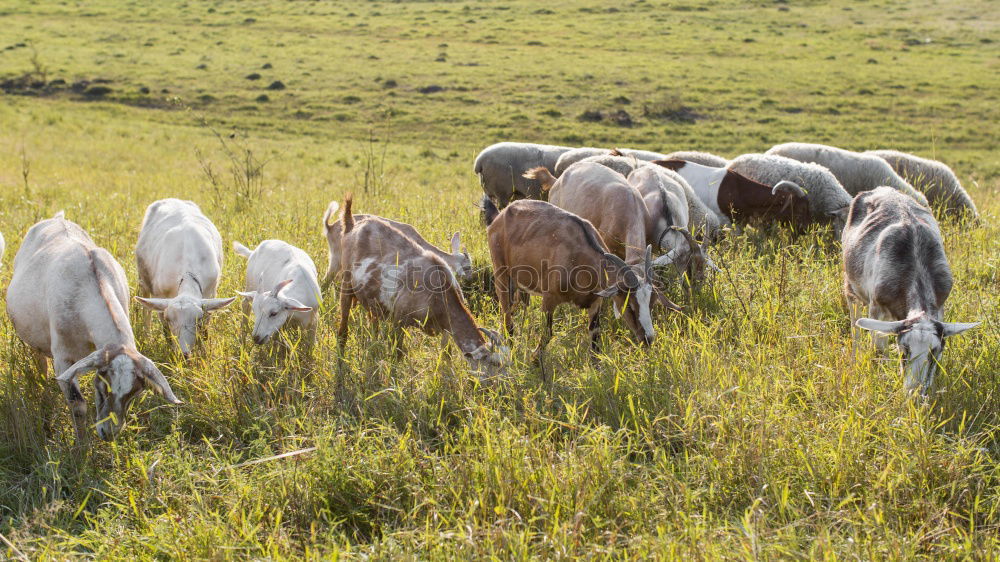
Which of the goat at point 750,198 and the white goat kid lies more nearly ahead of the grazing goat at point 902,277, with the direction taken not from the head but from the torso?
the white goat kid

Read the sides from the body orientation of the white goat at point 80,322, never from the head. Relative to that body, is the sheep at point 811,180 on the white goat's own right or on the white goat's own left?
on the white goat's own left

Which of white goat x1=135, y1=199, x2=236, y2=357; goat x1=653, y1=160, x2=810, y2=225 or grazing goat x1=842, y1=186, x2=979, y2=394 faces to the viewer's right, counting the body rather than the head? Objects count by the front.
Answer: the goat x1=653, y1=160, x2=810, y2=225

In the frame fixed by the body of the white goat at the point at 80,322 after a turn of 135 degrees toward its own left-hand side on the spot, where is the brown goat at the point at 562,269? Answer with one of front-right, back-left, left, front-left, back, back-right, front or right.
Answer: right

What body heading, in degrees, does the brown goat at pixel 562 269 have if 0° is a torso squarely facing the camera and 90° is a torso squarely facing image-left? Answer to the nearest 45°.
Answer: approximately 315°

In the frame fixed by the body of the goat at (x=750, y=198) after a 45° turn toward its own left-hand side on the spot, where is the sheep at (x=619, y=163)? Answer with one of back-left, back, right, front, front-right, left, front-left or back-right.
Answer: back-left

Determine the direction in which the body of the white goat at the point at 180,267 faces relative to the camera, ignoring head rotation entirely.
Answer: toward the camera

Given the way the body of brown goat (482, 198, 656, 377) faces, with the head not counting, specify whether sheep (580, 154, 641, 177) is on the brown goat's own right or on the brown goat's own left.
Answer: on the brown goat's own left

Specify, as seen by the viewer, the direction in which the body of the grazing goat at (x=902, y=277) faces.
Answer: toward the camera

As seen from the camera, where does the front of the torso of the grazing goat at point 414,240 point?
to the viewer's right

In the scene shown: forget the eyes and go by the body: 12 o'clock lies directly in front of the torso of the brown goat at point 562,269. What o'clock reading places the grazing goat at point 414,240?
The grazing goat is roughly at 5 o'clock from the brown goat.

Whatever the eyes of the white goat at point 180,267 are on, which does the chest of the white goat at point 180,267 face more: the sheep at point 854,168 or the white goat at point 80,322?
the white goat
